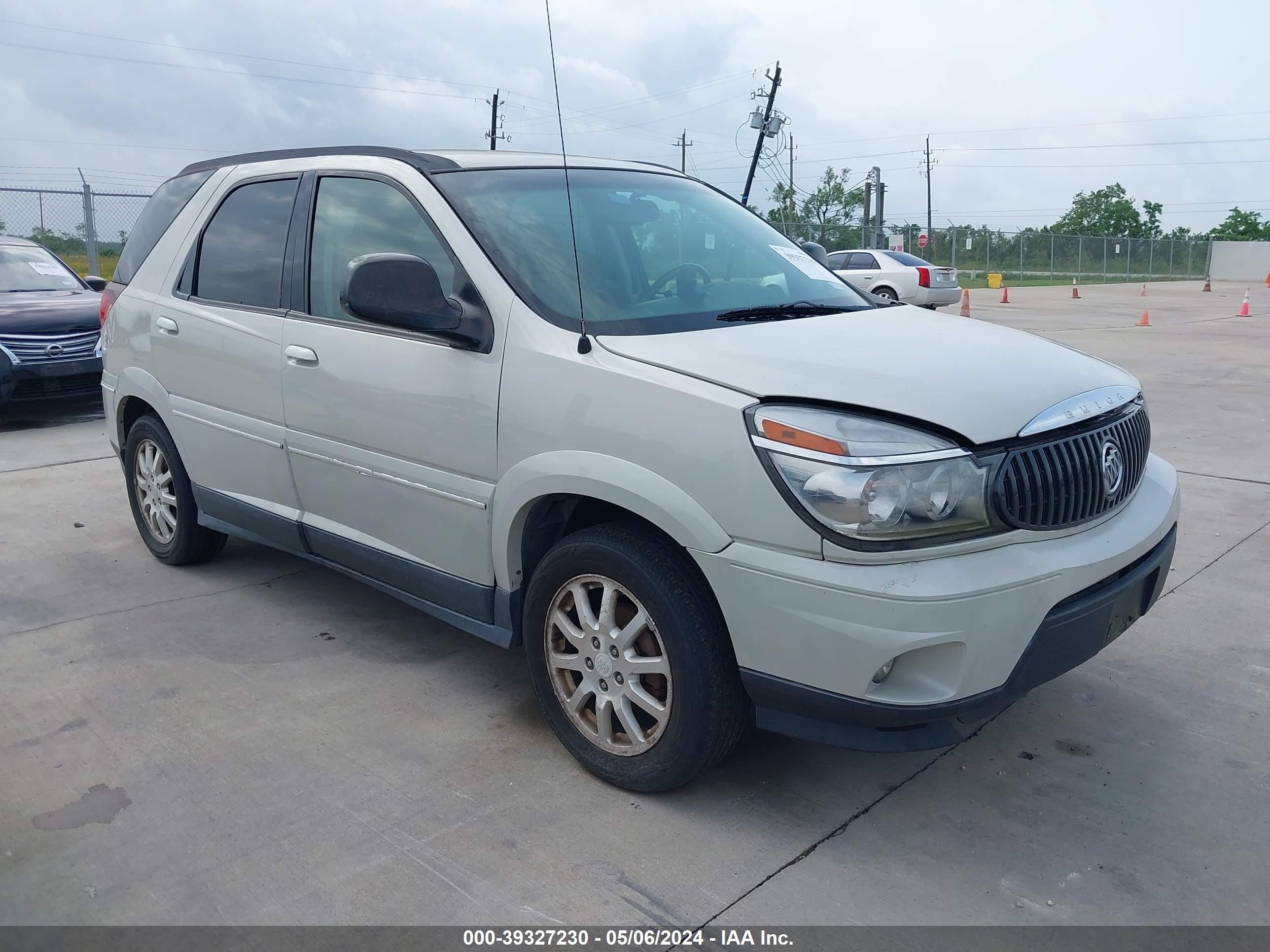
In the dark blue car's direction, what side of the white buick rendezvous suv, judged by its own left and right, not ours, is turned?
back

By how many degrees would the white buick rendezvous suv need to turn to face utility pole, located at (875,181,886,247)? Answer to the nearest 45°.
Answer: approximately 135° to its left

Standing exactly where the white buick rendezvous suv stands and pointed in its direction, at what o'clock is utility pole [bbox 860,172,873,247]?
The utility pole is roughly at 8 o'clock from the white buick rendezvous suv.

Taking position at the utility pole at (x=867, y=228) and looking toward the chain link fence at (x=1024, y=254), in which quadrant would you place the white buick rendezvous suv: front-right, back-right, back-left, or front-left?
back-right

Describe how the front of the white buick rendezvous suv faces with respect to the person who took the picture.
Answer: facing the viewer and to the right of the viewer

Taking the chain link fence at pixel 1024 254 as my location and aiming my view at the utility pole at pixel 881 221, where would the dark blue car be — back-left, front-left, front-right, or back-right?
front-left

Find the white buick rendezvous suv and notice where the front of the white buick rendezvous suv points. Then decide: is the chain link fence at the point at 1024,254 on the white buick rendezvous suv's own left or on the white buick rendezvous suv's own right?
on the white buick rendezvous suv's own left
